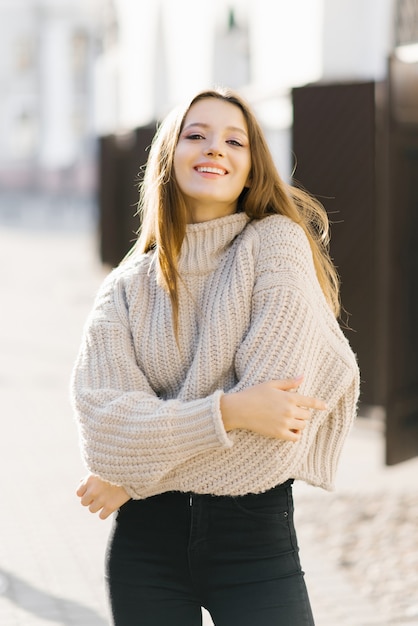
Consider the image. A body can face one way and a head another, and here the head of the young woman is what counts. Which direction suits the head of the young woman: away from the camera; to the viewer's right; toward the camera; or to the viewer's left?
toward the camera

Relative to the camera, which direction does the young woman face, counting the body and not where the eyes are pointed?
toward the camera

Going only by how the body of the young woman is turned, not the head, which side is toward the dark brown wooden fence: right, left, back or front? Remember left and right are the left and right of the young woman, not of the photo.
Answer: back
